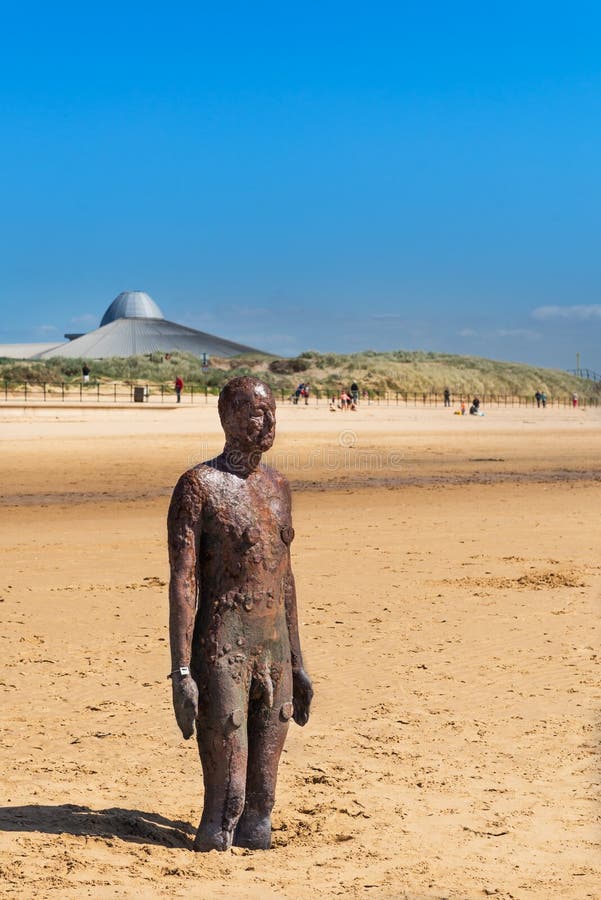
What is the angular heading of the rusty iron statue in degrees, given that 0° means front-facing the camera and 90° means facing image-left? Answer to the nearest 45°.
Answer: approximately 315°
